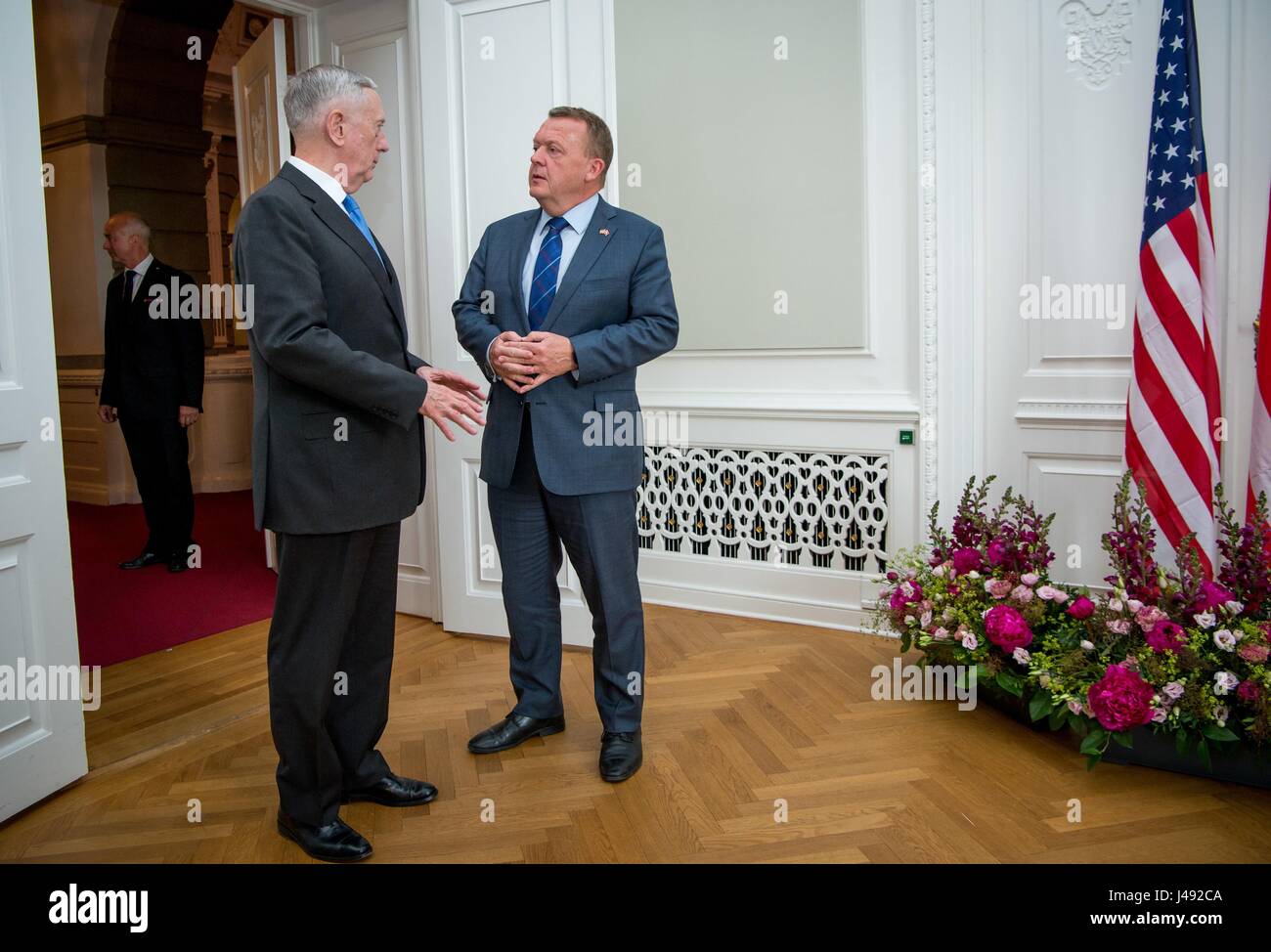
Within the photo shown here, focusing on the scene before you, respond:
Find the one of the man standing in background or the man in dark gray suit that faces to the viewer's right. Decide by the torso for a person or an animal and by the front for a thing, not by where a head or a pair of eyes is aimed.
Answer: the man in dark gray suit

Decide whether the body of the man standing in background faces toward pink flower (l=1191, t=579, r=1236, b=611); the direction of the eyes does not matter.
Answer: no

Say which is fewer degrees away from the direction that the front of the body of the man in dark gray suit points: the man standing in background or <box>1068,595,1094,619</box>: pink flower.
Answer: the pink flower

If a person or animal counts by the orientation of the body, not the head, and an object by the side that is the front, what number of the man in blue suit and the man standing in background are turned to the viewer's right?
0

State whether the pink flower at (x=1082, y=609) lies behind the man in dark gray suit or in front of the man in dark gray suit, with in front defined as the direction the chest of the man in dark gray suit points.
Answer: in front

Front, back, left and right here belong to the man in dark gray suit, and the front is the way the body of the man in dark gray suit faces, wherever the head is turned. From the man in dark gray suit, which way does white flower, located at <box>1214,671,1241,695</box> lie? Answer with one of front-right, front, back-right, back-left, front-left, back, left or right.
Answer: front

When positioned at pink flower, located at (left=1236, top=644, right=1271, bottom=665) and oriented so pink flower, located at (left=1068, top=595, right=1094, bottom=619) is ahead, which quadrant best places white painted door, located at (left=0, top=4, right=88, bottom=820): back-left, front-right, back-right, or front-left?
front-left

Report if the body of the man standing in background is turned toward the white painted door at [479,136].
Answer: no

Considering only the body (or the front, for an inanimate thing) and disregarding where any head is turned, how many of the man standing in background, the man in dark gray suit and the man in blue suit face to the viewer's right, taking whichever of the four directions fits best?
1

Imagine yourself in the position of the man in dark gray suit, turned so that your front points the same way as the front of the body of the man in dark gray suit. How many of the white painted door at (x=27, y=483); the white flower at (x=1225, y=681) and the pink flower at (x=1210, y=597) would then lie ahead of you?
2

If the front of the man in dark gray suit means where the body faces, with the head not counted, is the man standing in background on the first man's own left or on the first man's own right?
on the first man's own left

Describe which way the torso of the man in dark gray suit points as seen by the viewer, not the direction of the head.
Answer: to the viewer's right

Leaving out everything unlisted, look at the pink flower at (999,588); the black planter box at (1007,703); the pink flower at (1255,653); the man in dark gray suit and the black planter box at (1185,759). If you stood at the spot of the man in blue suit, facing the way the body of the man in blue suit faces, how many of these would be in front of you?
1

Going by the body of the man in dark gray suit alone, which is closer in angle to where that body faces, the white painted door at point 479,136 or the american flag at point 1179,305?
the american flag

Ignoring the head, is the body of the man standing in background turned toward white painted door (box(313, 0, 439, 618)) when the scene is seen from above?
no

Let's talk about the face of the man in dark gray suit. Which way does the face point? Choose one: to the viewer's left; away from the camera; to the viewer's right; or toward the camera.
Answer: to the viewer's right

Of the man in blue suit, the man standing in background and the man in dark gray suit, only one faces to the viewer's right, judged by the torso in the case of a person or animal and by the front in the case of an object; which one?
the man in dark gray suit

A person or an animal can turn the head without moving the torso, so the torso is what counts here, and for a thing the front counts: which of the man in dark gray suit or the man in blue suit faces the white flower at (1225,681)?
the man in dark gray suit

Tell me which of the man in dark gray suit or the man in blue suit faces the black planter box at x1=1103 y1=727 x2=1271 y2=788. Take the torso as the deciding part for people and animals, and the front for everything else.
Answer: the man in dark gray suit

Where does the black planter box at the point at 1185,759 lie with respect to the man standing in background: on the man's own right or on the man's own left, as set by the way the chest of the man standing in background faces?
on the man's own left
